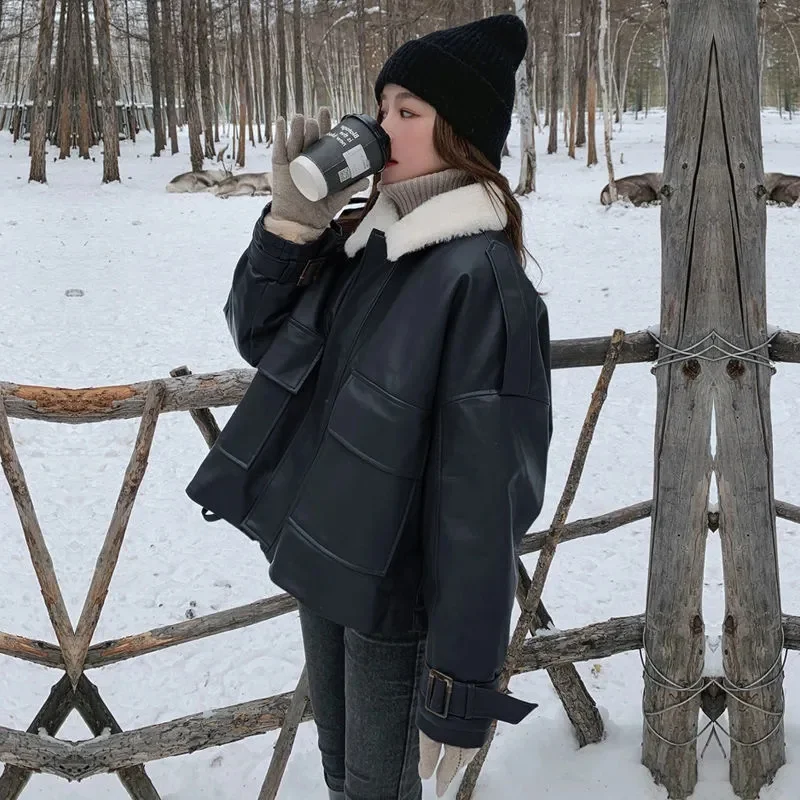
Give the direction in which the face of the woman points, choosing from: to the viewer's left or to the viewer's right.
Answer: to the viewer's left

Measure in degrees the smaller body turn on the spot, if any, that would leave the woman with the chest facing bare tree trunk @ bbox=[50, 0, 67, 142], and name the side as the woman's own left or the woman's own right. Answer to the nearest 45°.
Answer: approximately 135° to the woman's own right

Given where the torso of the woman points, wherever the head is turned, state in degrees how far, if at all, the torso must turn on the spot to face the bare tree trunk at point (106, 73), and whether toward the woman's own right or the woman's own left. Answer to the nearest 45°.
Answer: approximately 135° to the woman's own right

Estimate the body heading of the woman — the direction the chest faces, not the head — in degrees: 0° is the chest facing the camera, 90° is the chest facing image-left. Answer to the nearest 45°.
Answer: approximately 45°

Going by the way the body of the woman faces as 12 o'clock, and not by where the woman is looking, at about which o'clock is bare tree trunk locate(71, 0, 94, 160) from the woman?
The bare tree trunk is roughly at 4 o'clock from the woman.

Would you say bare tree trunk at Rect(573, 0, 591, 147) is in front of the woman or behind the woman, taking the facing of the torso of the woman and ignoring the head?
behind

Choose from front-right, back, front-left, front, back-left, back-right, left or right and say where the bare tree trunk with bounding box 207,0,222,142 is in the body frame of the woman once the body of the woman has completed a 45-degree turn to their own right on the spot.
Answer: right

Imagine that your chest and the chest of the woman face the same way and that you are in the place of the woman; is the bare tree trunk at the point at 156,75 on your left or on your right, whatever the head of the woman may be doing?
on your right
